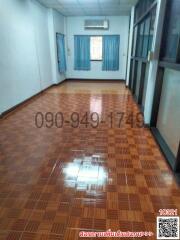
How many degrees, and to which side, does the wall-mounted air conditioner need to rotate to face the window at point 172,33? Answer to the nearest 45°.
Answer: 0° — it already faces it

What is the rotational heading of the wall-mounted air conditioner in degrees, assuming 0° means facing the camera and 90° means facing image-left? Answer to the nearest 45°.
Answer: approximately 0°

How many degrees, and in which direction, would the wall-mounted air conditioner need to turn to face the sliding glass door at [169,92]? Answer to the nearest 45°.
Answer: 0° — it already faces it

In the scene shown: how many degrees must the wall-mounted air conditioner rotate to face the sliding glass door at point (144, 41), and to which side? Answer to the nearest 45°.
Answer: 0° — it already faces it
